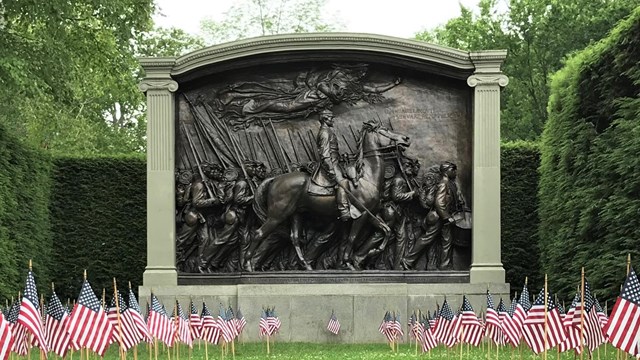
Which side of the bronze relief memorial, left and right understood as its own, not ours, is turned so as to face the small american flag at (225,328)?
front

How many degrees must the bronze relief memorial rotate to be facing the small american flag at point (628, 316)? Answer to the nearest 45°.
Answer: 0° — it already faces it

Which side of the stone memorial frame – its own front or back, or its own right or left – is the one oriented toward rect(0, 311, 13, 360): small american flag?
front

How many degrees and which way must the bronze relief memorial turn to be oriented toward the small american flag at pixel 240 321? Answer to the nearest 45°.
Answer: approximately 45° to its right

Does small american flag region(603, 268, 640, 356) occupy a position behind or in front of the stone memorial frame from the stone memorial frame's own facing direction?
in front

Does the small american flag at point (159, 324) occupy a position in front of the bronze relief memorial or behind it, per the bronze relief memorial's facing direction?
in front

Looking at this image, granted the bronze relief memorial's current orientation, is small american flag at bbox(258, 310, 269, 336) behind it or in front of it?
in front

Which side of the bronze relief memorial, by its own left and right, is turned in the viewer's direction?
front

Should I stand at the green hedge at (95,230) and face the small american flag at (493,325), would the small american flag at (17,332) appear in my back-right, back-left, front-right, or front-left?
front-right

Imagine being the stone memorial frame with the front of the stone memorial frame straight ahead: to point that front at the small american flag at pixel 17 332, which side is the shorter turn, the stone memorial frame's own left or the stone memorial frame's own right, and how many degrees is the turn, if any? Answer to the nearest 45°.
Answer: approximately 45° to the stone memorial frame's own right

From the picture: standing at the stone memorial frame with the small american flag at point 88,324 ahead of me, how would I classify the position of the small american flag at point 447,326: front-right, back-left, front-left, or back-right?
front-left

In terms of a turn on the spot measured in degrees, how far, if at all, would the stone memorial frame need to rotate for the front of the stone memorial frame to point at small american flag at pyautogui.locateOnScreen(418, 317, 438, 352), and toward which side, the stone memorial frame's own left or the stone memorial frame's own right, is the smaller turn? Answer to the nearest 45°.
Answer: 0° — it already faces it
